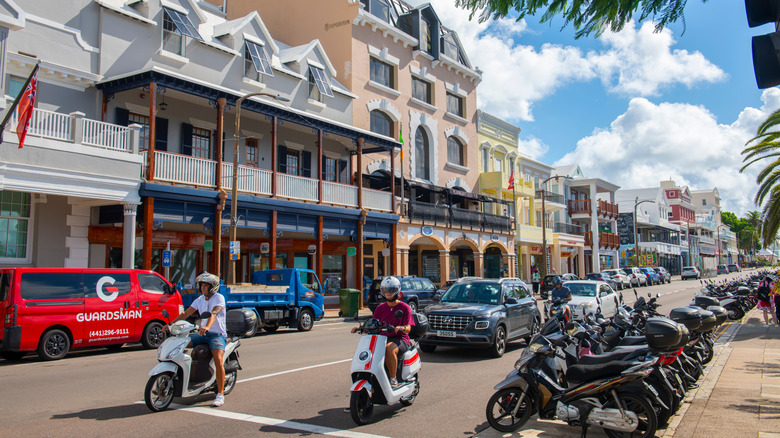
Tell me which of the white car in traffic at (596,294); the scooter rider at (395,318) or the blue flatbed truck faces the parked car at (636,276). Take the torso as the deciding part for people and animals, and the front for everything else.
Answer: the blue flatbed truck

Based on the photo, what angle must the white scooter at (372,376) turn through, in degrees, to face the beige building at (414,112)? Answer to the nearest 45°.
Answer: approximately 135° to its right

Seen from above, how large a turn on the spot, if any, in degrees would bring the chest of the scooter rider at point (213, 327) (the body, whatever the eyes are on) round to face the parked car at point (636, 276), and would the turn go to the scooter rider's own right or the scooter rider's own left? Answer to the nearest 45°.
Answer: approximately 180°

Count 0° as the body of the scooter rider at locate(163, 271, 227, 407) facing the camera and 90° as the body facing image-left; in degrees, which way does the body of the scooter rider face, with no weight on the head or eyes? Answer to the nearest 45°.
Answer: approximately 45°

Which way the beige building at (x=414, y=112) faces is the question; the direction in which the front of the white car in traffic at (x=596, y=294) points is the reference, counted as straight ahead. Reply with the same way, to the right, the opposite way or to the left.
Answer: to the left

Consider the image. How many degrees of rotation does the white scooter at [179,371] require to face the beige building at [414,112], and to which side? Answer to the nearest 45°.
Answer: approximately 180°

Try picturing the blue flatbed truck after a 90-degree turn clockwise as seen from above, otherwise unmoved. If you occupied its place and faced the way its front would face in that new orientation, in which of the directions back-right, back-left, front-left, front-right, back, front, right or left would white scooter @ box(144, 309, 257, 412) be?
front-right

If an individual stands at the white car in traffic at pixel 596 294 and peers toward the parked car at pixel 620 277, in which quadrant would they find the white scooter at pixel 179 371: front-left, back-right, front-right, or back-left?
back-left

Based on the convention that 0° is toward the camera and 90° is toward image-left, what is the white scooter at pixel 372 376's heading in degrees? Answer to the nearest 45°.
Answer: approximately 45°

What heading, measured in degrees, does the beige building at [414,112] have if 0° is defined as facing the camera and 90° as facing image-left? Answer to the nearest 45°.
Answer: approximately 315°
